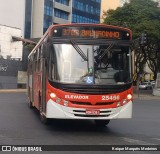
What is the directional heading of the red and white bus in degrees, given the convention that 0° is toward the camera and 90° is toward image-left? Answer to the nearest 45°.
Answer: approximately 0°

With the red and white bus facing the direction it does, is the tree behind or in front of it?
behind
